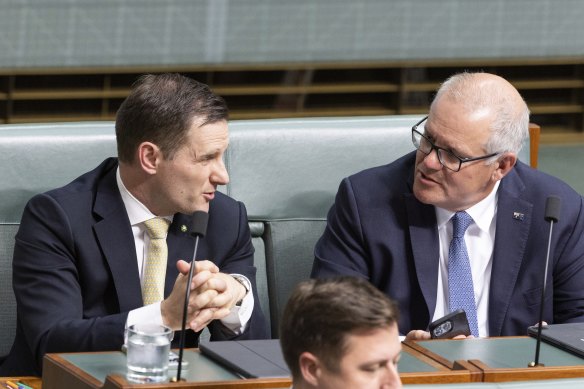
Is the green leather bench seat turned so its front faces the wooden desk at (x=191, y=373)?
yes

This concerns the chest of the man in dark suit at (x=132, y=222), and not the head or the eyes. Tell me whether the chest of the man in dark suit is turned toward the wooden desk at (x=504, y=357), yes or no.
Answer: yes

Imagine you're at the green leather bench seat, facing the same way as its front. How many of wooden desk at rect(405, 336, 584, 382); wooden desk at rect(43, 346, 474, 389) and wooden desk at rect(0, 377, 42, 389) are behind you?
0

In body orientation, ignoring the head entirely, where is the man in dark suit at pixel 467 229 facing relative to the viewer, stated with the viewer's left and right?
facing the viewer

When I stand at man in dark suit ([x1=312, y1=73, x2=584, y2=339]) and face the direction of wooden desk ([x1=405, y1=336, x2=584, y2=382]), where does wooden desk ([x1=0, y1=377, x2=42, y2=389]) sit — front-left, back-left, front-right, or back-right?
front-right

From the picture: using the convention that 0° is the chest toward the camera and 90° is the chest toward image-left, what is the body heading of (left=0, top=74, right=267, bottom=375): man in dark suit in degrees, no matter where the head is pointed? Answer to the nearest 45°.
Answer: approximately 315°

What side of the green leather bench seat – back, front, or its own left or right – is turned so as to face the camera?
front

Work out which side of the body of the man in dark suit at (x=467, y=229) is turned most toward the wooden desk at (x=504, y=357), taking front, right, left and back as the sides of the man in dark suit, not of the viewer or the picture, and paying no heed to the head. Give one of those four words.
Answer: front

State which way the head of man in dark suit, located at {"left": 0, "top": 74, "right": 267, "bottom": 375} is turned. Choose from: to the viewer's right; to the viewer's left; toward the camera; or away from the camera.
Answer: to the viewer's right

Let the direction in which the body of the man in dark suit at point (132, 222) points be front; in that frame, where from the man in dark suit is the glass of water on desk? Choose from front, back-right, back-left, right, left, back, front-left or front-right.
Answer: front-right

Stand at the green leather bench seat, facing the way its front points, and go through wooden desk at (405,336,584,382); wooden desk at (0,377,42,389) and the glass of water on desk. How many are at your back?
0

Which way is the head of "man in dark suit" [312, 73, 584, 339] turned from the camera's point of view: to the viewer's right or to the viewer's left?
to the viewer's left

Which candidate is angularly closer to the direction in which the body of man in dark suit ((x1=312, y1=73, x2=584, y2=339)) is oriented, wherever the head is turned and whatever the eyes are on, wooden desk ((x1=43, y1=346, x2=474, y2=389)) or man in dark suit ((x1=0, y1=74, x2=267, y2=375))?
the wooden desk
